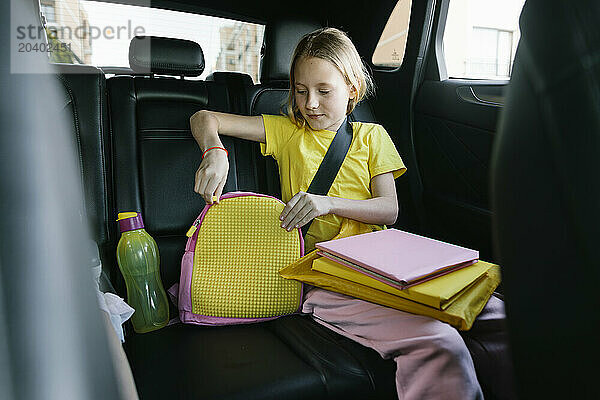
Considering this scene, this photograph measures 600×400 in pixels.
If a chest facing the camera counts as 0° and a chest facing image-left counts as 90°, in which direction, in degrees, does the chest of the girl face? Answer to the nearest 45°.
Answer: approximately 0°

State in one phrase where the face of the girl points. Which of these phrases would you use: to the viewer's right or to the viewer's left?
to the viewer's left
